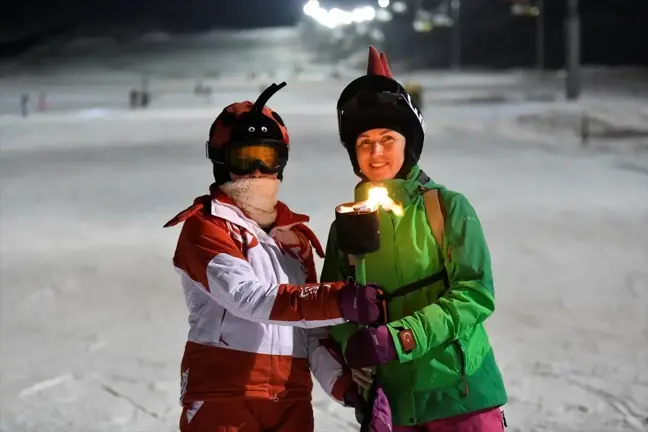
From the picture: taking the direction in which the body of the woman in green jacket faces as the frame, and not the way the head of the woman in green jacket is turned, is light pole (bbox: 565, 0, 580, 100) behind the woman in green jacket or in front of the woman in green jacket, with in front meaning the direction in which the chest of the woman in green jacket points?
behind

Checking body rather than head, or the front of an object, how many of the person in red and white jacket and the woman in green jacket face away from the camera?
0

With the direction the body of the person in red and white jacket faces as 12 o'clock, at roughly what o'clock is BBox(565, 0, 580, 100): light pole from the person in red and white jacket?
The light pole is roughly at 8 o'clock from the person in red and white jacket.

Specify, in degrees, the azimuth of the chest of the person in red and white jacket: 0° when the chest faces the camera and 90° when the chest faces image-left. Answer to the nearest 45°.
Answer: approximately 315°
